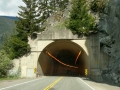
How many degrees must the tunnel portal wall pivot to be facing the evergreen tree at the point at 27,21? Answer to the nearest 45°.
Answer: approximately 90° to its right

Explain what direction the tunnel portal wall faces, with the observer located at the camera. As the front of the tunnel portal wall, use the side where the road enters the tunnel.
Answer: facing the viewer
